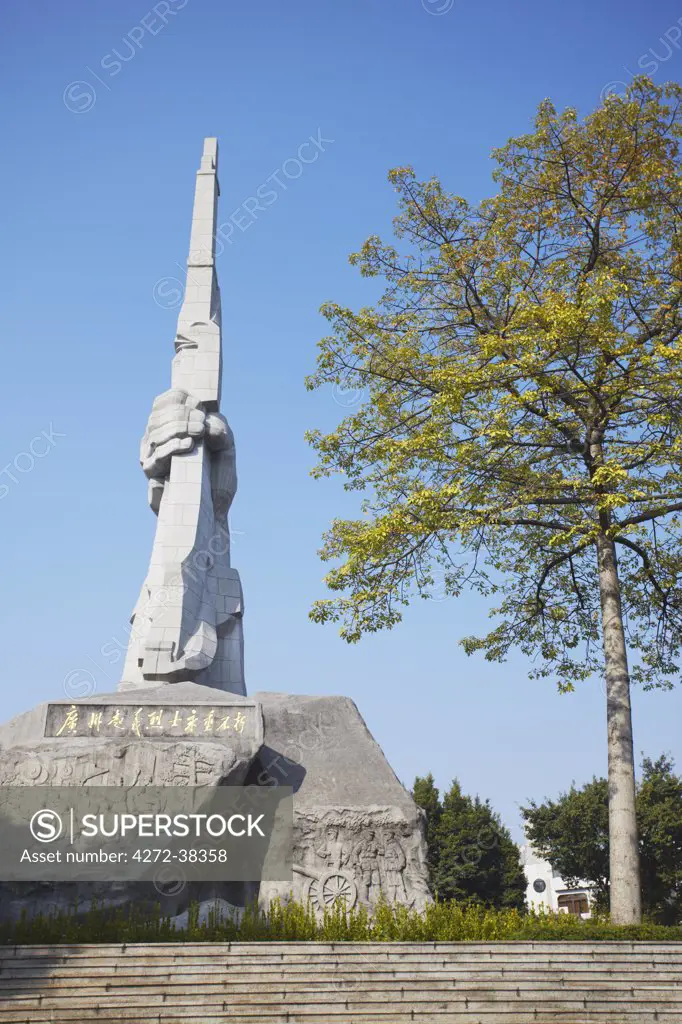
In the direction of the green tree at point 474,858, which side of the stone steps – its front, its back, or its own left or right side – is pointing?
back

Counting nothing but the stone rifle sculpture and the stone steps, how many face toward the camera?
2

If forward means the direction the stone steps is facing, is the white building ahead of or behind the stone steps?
behind

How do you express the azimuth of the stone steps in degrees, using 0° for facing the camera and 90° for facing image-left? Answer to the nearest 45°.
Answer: approximately 0°

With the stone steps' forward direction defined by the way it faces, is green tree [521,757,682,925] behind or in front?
behind

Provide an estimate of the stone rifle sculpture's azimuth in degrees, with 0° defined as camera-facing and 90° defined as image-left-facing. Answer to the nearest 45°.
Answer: approximately 0°
